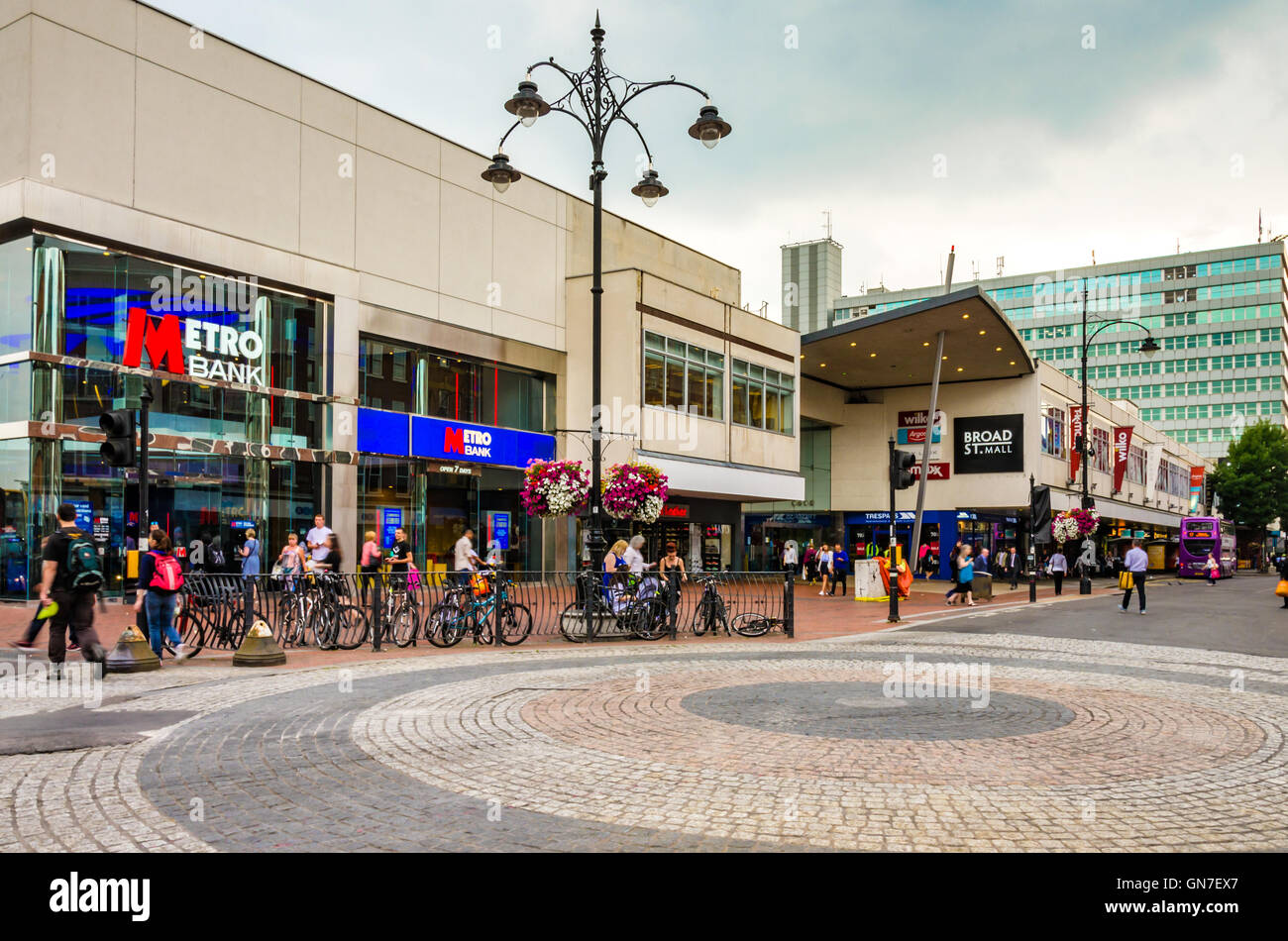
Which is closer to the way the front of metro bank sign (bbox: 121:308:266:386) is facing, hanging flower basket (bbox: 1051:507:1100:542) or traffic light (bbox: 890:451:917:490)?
the traffic light

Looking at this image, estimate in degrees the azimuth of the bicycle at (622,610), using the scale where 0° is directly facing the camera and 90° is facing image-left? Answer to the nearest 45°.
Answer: approximately 90°

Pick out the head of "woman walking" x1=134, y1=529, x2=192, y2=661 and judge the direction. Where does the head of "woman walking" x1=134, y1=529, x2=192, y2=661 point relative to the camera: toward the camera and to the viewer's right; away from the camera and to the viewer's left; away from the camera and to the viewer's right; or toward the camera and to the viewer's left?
away from the camera and to the viewer's left

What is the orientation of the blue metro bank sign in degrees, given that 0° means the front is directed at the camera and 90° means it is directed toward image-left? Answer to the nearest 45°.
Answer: approximately 315°

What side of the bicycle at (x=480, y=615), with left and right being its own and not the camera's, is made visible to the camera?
right

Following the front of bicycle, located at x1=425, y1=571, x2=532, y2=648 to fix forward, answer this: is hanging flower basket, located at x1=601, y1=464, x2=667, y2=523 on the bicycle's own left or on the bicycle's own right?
on the bicycle's own left
